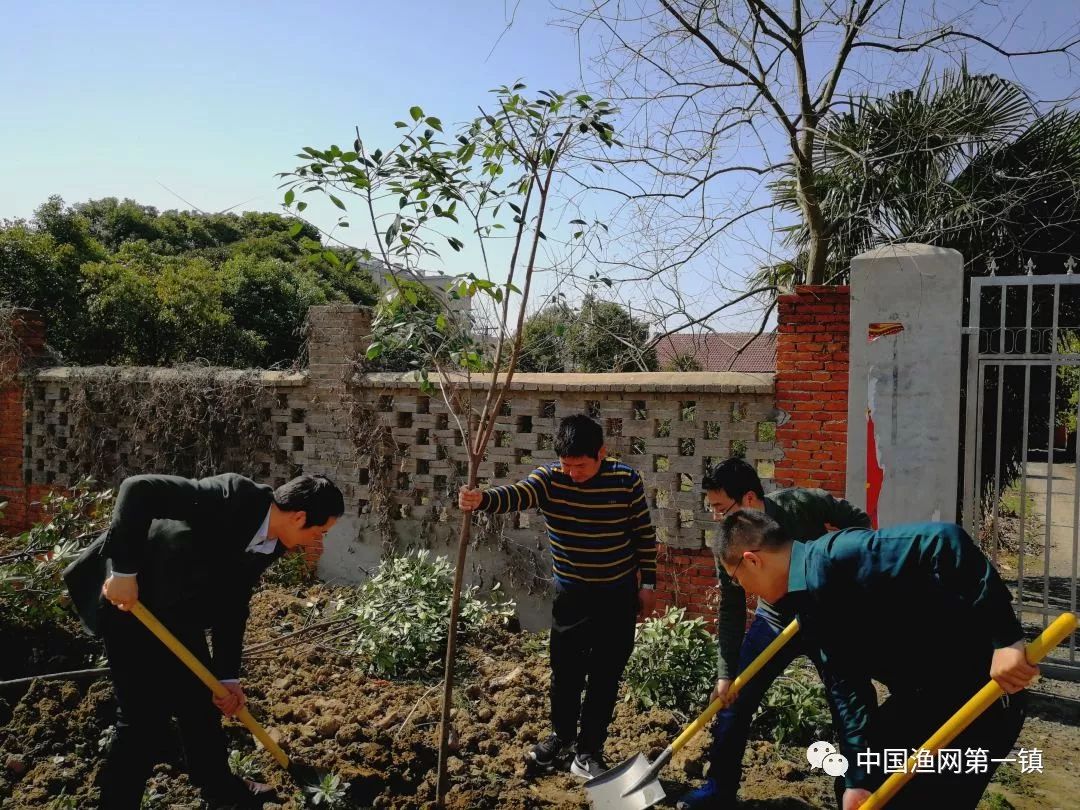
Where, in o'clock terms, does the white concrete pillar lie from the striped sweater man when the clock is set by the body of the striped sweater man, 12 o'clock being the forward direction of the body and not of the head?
The white concrete pillar is roughly at 8 o'clock from the striped sweater man.

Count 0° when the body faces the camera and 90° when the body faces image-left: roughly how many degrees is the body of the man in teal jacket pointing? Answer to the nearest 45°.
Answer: approximately 90°

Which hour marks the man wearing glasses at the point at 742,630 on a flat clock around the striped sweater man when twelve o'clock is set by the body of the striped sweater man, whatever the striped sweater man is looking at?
The man wearing glasses is roughly at 10 o'clock from the striped sweater man.

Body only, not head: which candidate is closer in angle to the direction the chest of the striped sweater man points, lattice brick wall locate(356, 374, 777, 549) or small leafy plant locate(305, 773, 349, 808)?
the small leafy plant

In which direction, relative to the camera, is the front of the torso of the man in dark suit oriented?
to the viewer's right

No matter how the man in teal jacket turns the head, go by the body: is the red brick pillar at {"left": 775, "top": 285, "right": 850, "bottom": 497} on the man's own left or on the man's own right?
on the man's own right

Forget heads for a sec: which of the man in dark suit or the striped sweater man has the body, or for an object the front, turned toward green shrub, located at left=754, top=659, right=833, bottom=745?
the man in dark suit

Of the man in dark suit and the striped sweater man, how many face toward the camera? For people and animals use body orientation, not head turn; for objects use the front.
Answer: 1

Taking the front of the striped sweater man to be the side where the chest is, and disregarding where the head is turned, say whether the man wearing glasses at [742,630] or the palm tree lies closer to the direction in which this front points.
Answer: the man wearing glasses

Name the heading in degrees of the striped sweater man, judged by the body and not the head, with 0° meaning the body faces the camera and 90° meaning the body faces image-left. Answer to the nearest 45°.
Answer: approximately 0°

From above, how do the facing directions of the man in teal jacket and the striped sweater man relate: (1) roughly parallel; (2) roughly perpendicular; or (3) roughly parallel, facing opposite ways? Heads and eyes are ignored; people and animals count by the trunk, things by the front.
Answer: roughly perpendicular

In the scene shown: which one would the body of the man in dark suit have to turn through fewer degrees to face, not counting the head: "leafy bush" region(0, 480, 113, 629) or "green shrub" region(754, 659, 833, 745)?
the green shrub

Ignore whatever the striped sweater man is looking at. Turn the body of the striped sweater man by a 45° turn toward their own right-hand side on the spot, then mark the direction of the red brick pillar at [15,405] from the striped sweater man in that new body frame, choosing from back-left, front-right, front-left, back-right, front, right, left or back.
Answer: right

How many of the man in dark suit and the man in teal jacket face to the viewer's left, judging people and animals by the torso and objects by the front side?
1
